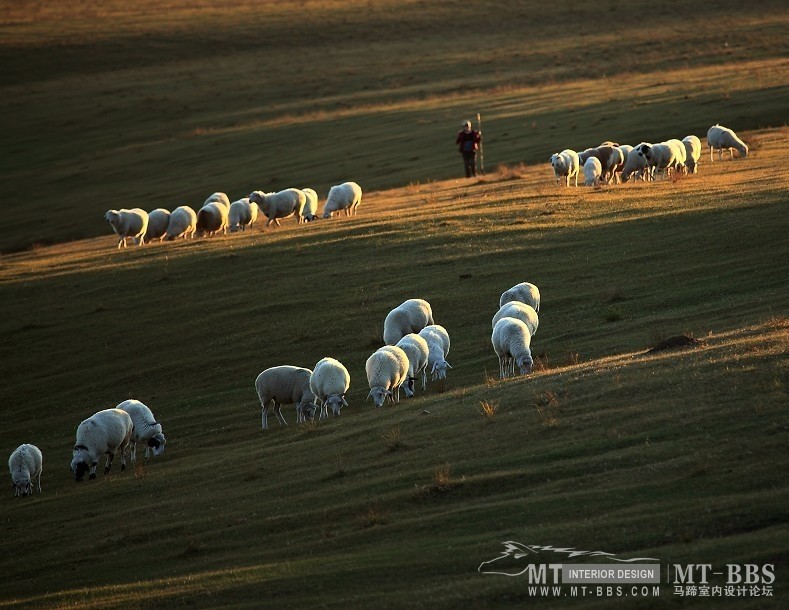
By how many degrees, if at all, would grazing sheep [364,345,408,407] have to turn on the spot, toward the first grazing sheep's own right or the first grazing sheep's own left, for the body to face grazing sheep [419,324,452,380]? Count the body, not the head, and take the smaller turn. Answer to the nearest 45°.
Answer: approximately 180°

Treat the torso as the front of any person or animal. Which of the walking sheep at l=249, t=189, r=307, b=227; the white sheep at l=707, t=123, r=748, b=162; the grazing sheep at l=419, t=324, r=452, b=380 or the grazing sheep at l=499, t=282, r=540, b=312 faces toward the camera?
the grazing sheep at l=419, t=324, r=452, b=380

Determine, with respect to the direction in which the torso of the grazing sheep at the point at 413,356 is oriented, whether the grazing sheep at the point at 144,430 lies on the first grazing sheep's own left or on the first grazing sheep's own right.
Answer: on the first grazing sheep's own right

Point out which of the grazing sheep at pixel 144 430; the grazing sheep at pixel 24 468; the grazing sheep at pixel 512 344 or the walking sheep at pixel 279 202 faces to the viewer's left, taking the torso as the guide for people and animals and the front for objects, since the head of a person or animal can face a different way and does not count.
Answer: the walking sheep at pixel 279 202

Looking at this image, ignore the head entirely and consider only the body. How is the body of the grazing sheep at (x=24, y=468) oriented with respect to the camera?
toward the camera

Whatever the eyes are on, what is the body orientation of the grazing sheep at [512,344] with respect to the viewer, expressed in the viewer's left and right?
facing the viewer and to the right of the viewer

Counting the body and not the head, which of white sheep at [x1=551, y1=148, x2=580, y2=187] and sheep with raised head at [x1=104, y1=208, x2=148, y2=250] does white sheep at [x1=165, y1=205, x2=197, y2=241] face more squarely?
the sheep with raised head

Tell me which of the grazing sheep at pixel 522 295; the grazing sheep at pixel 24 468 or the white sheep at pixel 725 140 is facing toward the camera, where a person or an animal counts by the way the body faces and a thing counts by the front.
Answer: the grazing sheep at pixel 24 468

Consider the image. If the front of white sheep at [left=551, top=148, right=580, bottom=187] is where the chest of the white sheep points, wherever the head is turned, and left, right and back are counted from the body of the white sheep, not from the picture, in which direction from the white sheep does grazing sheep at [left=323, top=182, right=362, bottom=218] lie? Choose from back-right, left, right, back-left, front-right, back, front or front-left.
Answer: front-right

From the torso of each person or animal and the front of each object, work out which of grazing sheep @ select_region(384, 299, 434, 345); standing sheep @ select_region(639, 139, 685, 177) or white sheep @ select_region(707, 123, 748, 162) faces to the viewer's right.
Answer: the white sheep

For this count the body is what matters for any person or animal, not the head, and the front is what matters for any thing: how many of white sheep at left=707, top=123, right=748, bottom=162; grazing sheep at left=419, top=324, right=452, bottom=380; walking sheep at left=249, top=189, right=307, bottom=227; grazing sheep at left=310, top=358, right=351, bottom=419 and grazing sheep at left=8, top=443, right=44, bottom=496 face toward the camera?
3

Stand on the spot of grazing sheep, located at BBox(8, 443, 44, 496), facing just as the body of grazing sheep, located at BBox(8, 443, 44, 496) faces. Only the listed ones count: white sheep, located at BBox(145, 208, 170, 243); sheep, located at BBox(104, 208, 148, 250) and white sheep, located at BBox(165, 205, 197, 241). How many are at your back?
3

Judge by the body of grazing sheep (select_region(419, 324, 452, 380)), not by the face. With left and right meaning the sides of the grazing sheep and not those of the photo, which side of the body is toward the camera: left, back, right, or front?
front

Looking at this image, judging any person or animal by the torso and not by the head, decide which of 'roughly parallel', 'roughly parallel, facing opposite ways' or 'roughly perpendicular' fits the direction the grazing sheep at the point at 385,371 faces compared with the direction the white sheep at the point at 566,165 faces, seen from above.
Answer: roughly parallel
